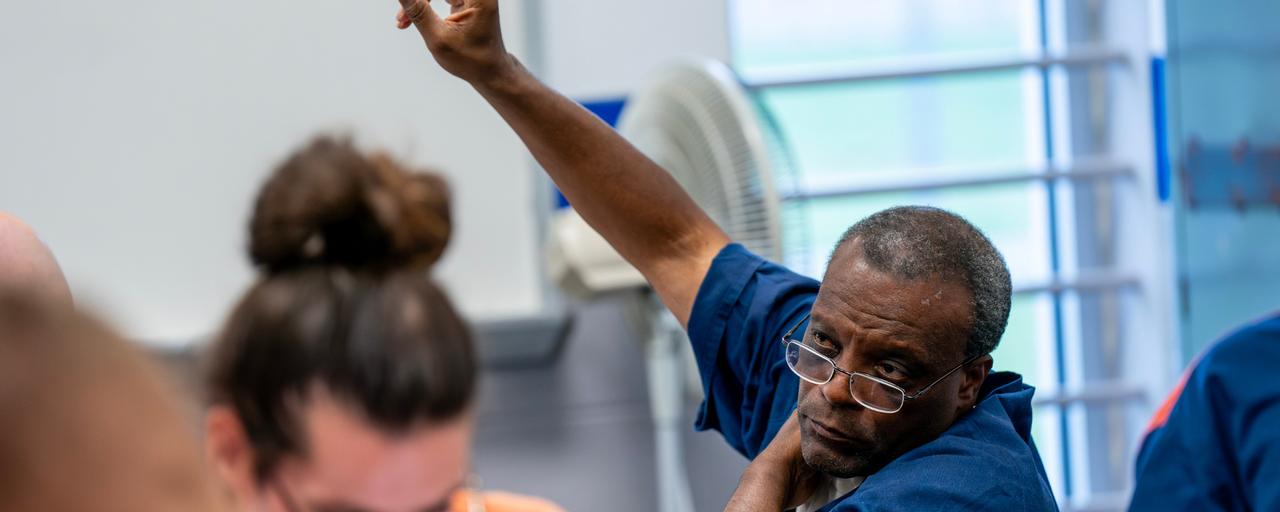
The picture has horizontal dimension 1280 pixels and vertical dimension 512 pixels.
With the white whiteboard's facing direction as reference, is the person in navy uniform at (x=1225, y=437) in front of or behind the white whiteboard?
in front

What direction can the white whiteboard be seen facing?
toward the camera

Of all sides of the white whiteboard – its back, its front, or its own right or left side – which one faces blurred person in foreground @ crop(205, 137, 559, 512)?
front

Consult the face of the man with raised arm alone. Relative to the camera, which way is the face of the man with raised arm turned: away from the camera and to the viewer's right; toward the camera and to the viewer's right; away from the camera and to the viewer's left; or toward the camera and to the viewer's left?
toward the camera and to the viewer's left

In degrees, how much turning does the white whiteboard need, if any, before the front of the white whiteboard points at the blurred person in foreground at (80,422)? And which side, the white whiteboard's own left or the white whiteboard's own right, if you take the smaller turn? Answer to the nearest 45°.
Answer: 0° — it already faces them

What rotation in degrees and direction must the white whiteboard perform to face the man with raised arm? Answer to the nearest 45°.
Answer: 0° — it already faces them

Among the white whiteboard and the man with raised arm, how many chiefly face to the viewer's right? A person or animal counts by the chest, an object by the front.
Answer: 0

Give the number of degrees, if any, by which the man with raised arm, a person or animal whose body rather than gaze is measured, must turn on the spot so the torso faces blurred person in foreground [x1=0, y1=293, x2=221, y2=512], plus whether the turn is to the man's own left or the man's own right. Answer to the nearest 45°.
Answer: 0° — they already face them

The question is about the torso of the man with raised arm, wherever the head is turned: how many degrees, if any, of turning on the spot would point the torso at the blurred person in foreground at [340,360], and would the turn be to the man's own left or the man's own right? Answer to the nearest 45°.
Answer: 0° — they already face them

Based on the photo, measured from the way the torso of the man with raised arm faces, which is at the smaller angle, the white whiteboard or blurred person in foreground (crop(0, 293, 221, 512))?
the blurred person in foreground

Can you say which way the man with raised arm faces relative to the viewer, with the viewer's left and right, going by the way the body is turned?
facing the viewer and to the left of the viewer
